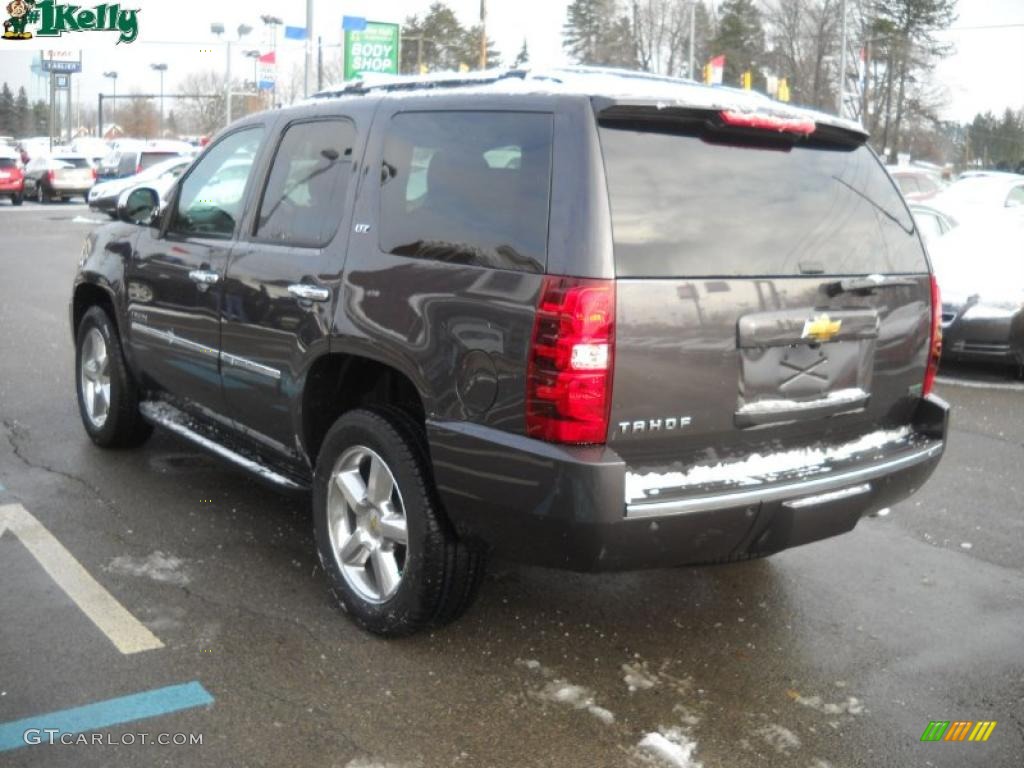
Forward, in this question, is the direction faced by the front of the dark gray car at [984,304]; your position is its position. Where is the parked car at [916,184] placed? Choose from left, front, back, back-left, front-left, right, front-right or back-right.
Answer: back-right

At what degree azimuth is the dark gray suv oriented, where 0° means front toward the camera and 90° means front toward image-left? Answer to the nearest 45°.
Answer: approximately 135°

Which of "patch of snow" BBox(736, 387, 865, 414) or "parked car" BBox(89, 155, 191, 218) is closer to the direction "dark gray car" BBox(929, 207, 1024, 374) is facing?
the patch of snow

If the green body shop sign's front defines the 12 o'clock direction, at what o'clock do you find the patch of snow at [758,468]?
The patch of snow is roughly at 12 o'clock from the green body shop sign.

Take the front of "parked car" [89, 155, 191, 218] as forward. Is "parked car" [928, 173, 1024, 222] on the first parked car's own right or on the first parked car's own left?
on the first parked car's own left

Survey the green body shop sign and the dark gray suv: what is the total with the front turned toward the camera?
1

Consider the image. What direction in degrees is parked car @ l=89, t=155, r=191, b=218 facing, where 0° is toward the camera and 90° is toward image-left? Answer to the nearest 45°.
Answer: approximately 45°

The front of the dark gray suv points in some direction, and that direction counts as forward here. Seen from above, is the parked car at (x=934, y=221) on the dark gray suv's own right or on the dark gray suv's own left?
on the dark gray suv's own right
